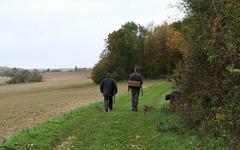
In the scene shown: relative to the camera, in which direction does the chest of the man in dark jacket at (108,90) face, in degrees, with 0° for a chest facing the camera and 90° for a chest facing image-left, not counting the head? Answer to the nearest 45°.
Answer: approximately 180°
